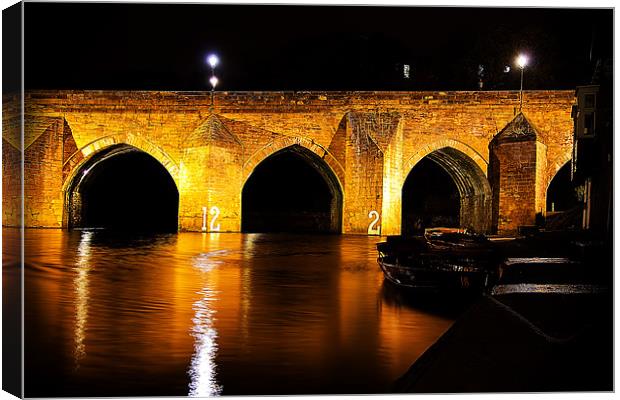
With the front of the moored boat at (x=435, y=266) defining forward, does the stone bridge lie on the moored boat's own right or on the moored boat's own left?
on the moored boat's own right

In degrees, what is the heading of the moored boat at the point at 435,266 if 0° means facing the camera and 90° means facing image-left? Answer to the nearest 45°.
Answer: approximately 90°
